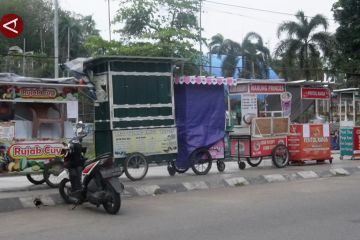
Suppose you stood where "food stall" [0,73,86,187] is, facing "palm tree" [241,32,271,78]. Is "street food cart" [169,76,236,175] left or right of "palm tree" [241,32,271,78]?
right

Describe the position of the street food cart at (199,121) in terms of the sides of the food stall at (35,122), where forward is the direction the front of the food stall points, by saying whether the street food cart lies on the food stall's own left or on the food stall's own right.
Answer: on the food stall's own left

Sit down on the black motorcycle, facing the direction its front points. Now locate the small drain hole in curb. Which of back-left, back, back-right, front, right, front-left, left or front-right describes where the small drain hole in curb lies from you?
front

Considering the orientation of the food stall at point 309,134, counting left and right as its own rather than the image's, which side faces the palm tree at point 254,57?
back

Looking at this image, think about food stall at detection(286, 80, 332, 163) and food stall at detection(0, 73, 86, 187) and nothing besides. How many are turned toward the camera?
2

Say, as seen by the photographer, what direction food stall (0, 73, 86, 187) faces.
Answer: facing the viewer

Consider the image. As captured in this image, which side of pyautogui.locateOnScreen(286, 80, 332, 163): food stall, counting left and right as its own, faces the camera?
front

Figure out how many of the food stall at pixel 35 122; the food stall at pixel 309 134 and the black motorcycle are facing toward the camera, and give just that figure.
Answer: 2

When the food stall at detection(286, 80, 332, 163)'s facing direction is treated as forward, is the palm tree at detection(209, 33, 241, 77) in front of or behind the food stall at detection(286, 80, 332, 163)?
behind

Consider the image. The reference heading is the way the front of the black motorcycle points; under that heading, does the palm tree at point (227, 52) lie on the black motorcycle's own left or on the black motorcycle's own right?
on the black motorcycle's own right

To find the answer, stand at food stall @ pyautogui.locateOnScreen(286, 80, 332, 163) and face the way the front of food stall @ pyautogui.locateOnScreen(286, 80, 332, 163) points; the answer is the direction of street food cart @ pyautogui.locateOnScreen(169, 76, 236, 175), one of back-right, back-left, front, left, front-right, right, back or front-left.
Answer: front-right

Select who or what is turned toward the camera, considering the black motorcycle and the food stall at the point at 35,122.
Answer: the food stall

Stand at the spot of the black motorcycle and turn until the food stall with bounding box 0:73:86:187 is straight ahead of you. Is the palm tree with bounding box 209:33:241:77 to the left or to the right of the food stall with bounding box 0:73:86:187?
right

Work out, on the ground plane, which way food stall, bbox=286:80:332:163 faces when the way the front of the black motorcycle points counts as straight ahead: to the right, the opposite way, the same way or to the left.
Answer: to the left

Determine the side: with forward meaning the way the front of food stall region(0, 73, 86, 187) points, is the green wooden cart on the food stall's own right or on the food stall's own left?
on the food stall's own left
